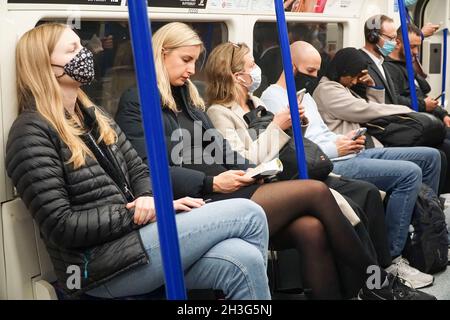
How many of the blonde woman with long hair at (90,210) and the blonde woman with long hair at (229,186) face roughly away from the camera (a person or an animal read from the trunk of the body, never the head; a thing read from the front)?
0

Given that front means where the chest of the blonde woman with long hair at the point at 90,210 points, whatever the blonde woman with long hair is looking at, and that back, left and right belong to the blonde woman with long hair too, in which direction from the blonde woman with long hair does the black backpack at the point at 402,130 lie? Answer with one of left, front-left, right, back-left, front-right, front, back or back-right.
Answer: front-left

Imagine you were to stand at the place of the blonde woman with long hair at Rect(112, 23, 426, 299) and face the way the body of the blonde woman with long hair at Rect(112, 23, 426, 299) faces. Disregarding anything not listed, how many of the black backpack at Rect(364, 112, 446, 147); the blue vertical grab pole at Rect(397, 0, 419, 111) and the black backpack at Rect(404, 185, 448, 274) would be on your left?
3

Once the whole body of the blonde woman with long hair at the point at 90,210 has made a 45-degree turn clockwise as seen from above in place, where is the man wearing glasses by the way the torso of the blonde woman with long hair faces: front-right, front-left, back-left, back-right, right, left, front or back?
left

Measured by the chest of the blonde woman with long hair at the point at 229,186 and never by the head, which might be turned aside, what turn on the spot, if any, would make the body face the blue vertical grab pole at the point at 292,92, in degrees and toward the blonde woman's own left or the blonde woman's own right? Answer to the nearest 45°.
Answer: approximately 90° to the blonde woman's own left

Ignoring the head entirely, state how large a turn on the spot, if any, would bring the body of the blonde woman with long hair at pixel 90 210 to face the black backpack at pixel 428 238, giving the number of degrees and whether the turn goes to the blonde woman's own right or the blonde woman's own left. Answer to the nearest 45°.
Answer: approximately 45° to the blonde woman's own left

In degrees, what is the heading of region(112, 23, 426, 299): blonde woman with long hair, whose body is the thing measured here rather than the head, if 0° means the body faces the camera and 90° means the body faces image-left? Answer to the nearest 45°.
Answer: approximately 315°

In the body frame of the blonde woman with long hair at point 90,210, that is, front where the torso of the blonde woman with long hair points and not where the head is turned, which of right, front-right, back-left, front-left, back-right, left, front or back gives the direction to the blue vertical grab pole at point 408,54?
front-left

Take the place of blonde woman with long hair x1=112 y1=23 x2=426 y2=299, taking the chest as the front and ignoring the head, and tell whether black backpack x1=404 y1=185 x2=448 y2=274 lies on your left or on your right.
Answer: on your left

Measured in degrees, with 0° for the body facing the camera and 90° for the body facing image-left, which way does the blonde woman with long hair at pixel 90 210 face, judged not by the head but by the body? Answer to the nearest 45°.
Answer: approximately 270°

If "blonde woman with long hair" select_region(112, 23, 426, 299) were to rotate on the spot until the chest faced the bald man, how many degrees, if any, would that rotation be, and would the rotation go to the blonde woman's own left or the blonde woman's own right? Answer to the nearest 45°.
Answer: approximately 90° to the blonde woman's own left
